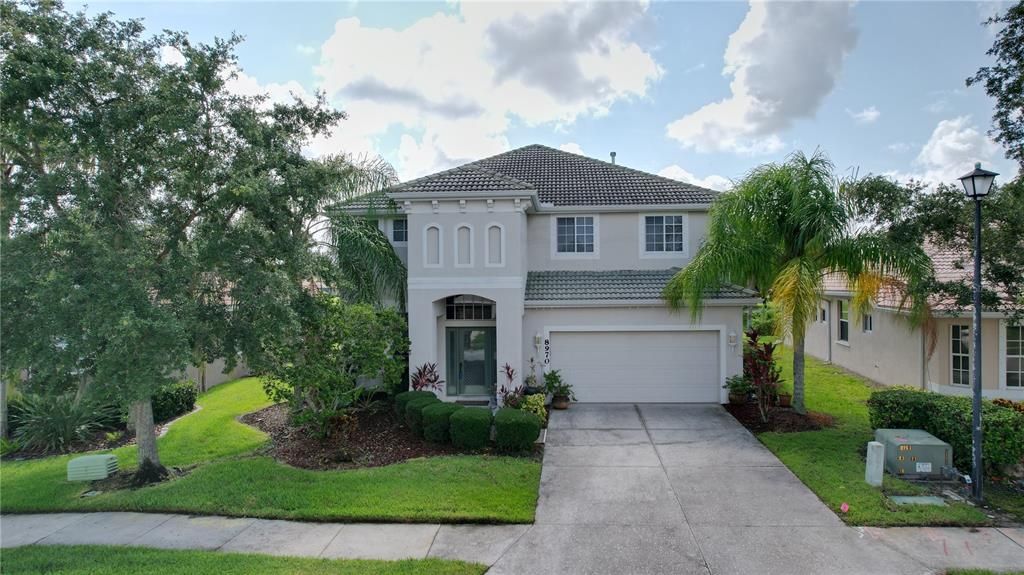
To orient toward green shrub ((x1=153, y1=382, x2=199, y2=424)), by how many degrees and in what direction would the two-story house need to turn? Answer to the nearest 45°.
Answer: approximately 90° to its right

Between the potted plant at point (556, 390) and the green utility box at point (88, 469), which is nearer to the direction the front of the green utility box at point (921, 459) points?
the green utility box

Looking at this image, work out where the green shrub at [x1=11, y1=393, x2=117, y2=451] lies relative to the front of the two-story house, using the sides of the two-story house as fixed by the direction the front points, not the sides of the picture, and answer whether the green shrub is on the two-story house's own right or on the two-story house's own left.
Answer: on the two-story house's own right

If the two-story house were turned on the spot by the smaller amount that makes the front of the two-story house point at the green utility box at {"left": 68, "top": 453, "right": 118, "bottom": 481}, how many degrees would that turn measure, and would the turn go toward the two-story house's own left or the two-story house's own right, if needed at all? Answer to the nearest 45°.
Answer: approximately 45° to the two-story house's own right

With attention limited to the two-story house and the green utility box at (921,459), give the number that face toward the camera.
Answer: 2

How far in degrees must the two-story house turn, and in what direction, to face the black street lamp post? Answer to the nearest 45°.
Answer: approximately 45° to its left

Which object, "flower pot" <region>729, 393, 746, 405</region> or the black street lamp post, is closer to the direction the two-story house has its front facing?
the black street lamp post

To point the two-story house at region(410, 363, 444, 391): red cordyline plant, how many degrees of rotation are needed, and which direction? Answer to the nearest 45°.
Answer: approximately 45° to its right

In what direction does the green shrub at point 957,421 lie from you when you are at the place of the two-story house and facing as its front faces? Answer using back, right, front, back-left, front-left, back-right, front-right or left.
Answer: front-left

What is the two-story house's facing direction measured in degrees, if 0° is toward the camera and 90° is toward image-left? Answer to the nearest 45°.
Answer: approximately 0°

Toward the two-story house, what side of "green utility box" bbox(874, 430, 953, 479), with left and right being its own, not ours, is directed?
back

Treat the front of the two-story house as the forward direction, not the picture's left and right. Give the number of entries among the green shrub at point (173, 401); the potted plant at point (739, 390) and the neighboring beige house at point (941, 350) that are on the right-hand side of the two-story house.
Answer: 1

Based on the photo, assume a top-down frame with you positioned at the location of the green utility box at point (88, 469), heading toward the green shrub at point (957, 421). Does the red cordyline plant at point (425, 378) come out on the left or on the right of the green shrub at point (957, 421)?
left
